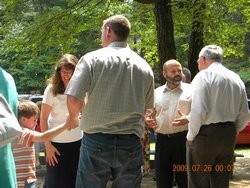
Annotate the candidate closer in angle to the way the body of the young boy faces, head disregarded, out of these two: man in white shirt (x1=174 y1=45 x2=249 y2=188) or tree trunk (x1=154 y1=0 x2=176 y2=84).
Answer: the man in white shirt

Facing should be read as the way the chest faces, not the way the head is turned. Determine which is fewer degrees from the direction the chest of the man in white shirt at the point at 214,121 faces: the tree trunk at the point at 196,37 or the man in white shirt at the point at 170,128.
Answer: the man in white shirt

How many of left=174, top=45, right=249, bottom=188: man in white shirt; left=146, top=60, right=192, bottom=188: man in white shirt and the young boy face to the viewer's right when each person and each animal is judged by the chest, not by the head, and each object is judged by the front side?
1

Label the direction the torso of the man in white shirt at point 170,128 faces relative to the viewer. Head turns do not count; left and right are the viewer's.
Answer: facing the viewer

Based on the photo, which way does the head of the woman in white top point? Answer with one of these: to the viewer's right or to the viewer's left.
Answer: to the viewer's right

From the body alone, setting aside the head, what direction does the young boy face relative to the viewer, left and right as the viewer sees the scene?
facing to the right of the viewer

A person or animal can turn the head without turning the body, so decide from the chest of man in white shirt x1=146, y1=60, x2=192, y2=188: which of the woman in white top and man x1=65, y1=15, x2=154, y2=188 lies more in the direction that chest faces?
the man

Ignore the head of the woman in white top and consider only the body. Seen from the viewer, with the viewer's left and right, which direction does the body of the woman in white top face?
facing the viewer and to the right of the viewer

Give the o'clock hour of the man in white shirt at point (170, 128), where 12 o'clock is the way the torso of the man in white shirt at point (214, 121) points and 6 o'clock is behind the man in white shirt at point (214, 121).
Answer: the man in white shirt at point (170, 128) is roughly at 12 o'clock from the man in white shirt at point (214, 121).

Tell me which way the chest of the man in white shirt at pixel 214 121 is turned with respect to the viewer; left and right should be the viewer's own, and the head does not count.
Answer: facing away from the viewer and to the left of the viewer

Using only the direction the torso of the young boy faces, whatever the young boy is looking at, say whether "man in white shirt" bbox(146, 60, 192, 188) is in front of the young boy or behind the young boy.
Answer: in front
